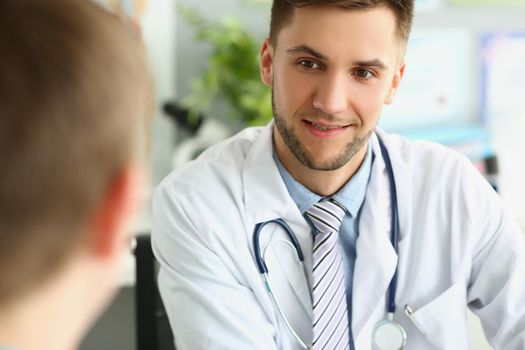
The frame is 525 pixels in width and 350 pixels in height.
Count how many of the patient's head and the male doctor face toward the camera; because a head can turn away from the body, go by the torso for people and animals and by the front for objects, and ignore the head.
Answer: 1

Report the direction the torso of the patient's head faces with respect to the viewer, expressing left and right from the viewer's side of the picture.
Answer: facing away from the viewer and to the right of the viewer

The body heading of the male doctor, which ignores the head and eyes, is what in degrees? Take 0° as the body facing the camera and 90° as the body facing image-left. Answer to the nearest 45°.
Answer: approximately 0°

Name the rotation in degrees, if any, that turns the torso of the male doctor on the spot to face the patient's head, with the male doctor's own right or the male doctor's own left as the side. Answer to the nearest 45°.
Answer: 0° — they already face them

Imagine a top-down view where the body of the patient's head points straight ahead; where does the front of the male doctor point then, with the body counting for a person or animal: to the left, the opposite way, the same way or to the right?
the opposite way

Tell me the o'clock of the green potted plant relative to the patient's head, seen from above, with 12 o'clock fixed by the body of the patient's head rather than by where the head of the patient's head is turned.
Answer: The green potted plant is roughly at 11 o'clock from the patient's head.

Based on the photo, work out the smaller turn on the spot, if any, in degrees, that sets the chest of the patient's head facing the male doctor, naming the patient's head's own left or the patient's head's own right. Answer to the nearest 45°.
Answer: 0° — they already face them

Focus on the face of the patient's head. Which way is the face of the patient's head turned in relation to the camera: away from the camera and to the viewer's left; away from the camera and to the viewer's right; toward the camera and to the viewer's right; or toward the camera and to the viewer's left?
away from the camera and to the viewer's right

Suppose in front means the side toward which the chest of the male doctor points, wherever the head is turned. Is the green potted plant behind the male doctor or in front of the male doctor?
behind
